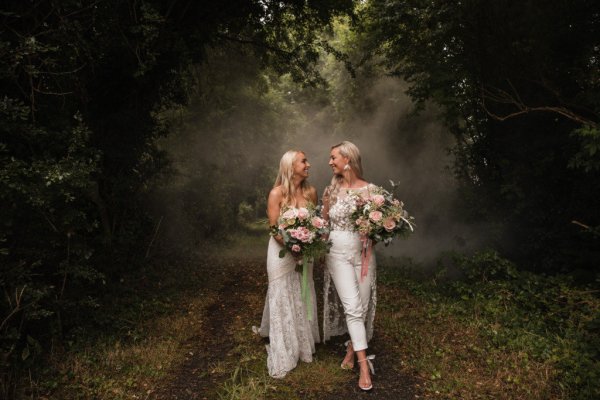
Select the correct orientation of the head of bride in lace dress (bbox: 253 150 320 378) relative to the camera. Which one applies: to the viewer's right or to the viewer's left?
to the viewer's right

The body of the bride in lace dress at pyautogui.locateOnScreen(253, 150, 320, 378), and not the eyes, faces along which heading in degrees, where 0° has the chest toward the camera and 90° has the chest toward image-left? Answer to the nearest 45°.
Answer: approximately 315°

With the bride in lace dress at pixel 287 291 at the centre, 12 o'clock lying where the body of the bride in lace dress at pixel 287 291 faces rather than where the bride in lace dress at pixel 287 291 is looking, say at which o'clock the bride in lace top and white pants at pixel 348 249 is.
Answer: the bride in lace top and white pants at pixel 348 249 is roughly at 11 o'clock from the bride in lace dress at pixel 287 291.

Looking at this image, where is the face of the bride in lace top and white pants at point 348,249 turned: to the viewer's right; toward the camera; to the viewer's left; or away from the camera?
to the viewer's left
